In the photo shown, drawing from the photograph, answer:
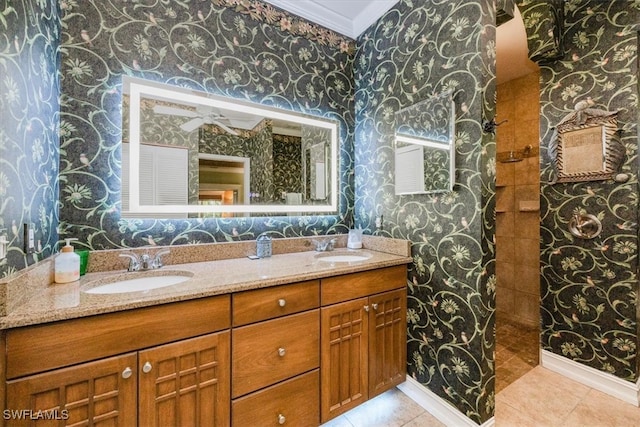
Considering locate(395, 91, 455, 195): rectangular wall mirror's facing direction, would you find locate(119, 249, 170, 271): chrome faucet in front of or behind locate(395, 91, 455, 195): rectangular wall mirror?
in front

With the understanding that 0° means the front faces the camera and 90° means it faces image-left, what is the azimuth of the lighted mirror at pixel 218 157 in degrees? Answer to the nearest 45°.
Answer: approximately 315°

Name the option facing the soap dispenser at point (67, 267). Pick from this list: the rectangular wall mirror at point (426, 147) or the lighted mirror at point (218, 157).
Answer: the rectangular wall mirror at point (426, 147)

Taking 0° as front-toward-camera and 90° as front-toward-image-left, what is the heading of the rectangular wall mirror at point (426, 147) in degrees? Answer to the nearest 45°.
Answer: approximately 45°

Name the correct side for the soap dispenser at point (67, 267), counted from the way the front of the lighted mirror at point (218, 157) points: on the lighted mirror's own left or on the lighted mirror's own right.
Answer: on the lighted mirror's own right

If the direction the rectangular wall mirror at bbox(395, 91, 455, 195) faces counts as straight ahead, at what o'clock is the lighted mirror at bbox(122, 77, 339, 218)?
the lighted mirror at bbox(122, 77, 339, 218) is roughly at 1 o'clock from the rectangular wall mirror at bbox(395, 91, 455, 195).

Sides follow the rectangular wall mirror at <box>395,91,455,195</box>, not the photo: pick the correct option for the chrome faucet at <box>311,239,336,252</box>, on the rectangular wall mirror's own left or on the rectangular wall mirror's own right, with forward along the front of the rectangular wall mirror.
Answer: on the rectangular wall mirror's own right

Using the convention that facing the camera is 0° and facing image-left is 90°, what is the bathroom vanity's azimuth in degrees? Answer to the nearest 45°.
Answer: approximately 315°

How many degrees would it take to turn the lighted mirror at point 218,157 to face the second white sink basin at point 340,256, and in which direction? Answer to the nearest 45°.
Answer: approximately 45° to its left
